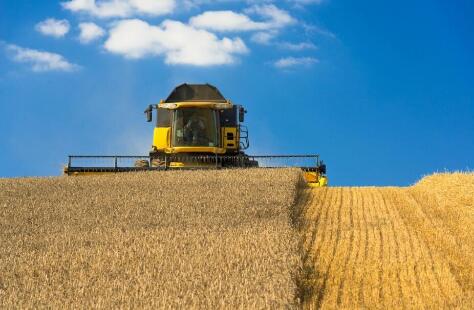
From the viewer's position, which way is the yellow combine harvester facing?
facing the viewer
